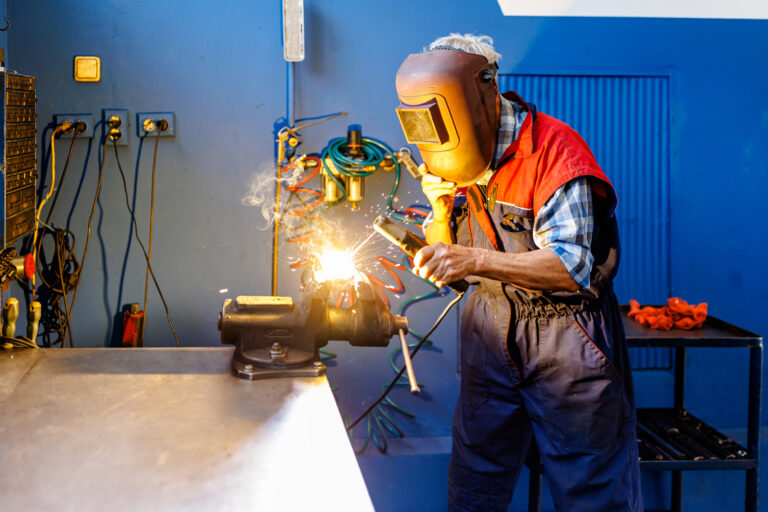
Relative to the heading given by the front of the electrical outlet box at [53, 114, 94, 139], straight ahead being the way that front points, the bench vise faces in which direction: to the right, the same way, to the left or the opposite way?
to the left

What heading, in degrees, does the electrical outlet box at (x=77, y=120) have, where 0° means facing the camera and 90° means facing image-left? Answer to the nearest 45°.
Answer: approximately 0°

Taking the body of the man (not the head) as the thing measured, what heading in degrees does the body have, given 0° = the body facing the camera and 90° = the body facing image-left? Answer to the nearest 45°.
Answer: approximately 45°

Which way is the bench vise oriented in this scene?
to the viewer's right

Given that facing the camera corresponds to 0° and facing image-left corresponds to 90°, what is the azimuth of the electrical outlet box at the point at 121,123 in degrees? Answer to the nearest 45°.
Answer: approximately 0°
